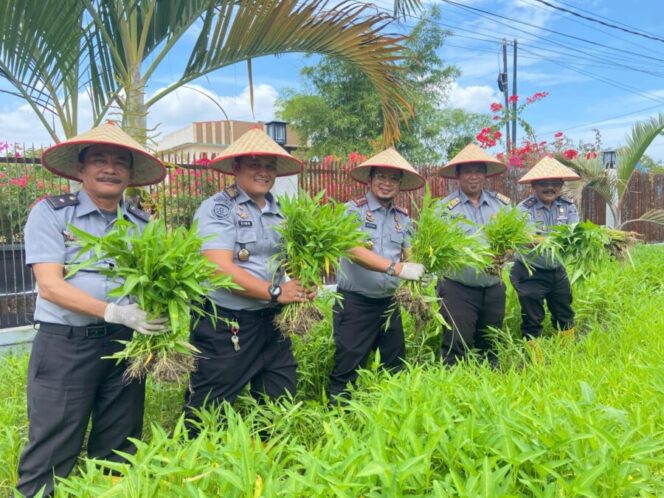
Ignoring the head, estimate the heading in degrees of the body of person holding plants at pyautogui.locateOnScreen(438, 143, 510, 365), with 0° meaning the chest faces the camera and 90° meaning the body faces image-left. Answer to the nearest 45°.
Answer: approximately 0°

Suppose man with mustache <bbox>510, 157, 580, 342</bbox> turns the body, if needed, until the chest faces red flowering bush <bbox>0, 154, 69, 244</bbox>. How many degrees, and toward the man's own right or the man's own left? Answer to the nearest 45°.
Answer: approximately 90° to the man's own right

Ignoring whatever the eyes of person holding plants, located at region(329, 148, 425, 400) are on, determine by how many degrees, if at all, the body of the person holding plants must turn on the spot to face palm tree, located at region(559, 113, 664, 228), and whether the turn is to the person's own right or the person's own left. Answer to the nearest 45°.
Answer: approximately 90° to the person's own left

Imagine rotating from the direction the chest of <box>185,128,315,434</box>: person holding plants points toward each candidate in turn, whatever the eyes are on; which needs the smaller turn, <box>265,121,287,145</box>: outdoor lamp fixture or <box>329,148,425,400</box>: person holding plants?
the person holding plants

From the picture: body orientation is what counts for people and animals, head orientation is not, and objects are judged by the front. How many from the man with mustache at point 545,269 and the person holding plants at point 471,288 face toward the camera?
2

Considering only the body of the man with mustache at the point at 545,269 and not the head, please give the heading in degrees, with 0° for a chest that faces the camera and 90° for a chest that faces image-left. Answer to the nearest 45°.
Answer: approximately 0°

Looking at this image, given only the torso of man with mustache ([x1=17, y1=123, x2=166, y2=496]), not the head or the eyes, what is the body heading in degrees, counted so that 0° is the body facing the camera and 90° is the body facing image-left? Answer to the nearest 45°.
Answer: approximately 315°

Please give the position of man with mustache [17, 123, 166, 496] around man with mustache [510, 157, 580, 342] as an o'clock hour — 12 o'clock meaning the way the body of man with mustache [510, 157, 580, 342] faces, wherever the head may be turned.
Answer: man with mustache [17, 123, 166, 496] is roughly at 1 o'clock from man with mustache [510, 157, 580, 342].

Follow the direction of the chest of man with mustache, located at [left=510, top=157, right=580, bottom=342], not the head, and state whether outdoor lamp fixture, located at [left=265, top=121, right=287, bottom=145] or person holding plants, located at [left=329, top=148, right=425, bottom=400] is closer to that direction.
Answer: the person holding plants
